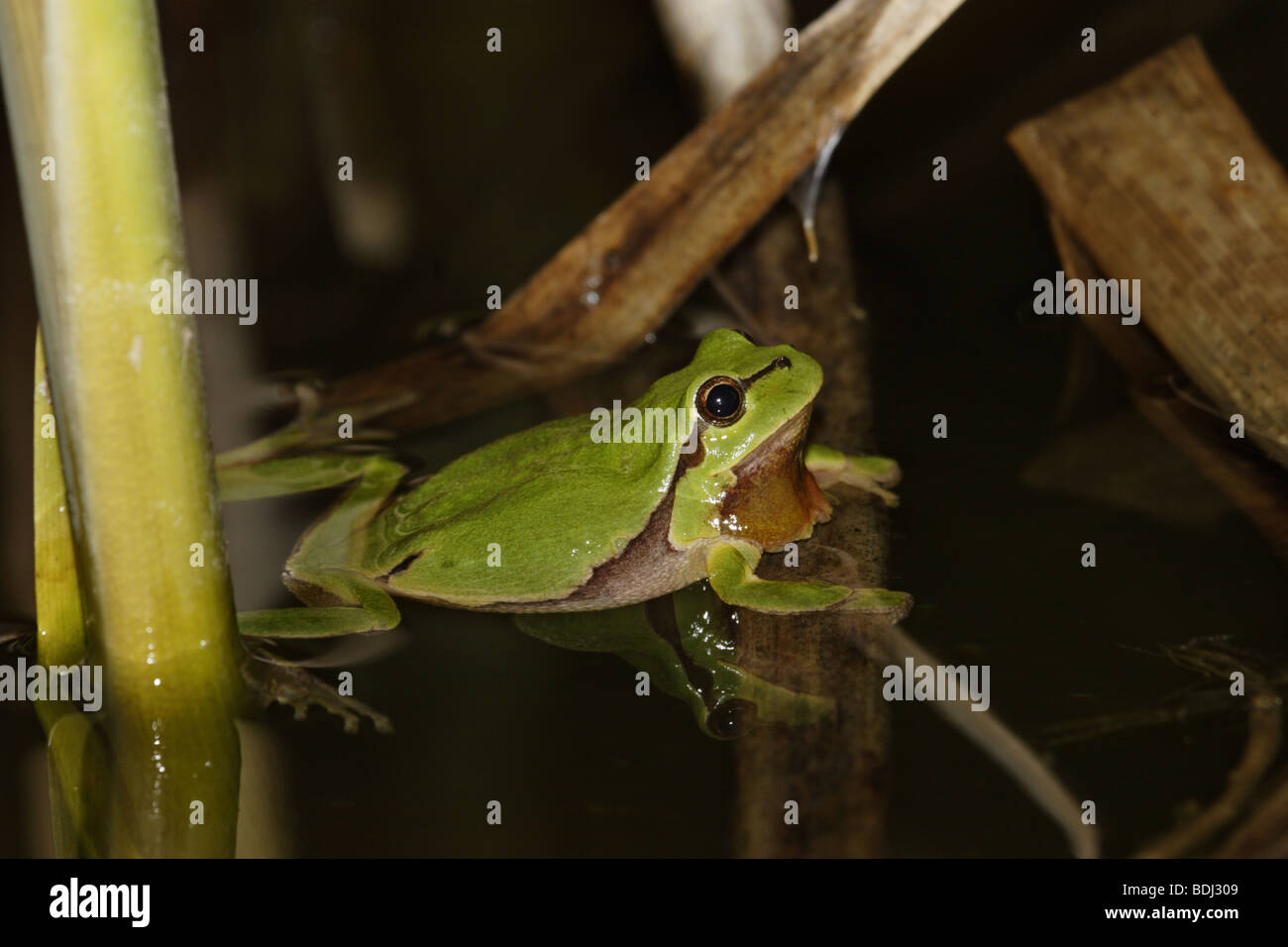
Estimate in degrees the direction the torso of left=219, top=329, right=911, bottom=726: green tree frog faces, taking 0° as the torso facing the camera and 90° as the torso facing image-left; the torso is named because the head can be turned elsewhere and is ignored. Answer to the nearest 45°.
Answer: approximately 270°

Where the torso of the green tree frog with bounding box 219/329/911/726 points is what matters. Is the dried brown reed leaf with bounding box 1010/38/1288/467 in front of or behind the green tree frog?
in front
